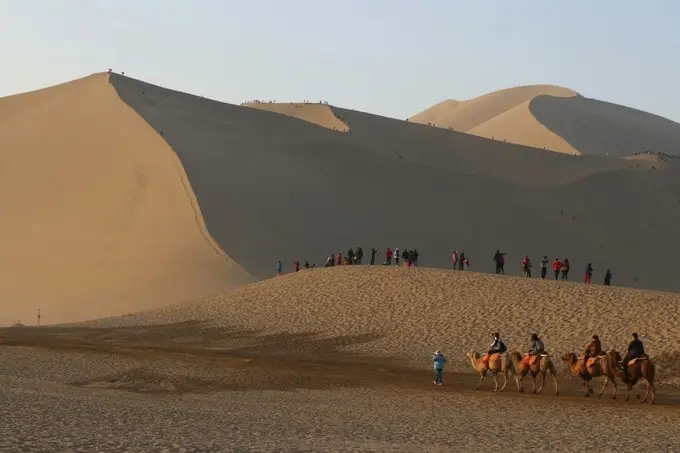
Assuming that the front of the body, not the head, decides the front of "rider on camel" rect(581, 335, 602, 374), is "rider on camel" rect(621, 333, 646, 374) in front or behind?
behind

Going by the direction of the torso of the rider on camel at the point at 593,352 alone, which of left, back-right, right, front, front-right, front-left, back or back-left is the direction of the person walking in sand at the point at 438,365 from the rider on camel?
front

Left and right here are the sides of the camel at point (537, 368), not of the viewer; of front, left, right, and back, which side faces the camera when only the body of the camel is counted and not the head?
left

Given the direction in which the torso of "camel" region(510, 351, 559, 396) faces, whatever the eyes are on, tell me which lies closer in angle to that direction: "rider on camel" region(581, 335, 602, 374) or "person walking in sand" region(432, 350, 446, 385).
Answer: the person walking in sand

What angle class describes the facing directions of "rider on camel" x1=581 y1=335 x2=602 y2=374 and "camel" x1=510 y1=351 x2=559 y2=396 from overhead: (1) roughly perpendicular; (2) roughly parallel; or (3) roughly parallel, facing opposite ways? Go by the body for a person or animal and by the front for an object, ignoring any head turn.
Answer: roughly parallel

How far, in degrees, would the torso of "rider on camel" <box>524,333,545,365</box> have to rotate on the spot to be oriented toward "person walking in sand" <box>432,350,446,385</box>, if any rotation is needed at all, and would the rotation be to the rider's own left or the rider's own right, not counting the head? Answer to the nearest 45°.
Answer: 0° — they already face them

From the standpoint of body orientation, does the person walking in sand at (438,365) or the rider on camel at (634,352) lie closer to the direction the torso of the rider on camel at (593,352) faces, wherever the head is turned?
the person walking in sand

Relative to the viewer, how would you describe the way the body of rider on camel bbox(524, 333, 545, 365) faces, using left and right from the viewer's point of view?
facing to the left of the viewer

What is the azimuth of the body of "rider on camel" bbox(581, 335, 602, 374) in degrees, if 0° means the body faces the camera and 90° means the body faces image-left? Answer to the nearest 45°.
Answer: approximately 90°

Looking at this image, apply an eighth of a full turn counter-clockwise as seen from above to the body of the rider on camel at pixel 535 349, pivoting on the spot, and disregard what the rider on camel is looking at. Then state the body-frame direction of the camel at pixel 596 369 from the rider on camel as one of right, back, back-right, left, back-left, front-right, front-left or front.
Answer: back-left

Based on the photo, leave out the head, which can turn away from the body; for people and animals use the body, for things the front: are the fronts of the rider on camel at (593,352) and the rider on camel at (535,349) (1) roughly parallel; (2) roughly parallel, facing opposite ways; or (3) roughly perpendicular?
roughly parallel

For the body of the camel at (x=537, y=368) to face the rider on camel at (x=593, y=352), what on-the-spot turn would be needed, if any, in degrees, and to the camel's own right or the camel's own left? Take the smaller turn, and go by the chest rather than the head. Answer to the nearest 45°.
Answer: approximately 180°

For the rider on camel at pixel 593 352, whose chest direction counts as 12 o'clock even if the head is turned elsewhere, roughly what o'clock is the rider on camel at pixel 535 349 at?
the rider on camel at pixel 535 349 is roughly at 12 o'clock from the rider on camel at pixel 593 352.

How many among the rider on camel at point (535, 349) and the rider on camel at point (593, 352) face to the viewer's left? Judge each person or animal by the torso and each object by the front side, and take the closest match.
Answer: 2

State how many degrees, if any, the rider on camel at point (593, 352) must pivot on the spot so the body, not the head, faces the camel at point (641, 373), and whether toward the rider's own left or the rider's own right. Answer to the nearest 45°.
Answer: approximately 135° to the rider's own left

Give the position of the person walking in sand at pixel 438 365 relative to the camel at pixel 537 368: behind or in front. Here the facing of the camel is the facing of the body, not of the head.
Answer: in front
